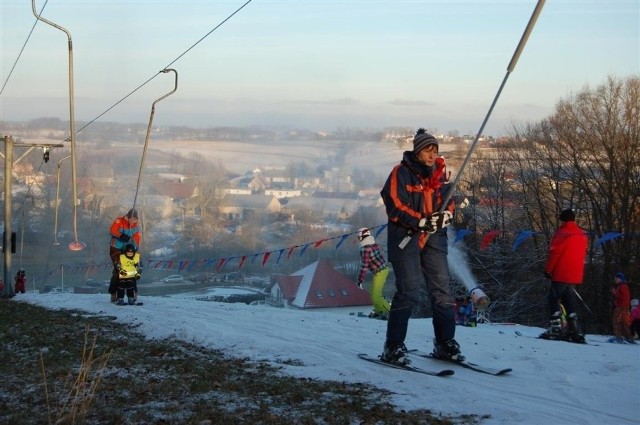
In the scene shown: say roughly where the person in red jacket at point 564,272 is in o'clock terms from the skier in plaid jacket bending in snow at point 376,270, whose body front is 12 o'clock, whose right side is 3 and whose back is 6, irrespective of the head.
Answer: The person in red jacket is roughly at 8 o'clock from the skier in plaid jacket bending in snow.

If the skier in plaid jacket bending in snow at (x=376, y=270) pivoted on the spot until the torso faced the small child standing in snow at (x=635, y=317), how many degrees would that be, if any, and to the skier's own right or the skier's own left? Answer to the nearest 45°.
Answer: approximately 180°

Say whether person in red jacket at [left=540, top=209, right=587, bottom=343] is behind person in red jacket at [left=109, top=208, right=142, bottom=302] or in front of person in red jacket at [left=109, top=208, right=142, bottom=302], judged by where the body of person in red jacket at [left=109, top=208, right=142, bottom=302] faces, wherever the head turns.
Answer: in front

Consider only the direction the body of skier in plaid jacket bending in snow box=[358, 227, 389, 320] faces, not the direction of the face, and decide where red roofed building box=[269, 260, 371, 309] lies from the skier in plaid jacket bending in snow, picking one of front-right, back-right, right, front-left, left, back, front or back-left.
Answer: right

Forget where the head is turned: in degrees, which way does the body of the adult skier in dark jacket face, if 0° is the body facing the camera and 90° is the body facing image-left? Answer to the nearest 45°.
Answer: approximately 315°

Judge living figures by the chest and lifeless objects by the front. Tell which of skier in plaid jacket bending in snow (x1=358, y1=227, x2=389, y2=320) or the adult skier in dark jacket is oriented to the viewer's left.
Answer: the skier in plaid jacket bending in snow

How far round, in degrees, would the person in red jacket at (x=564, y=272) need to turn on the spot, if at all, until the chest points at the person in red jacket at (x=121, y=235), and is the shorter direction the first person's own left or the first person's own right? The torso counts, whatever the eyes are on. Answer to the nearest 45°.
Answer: approximately 45° to the first person's own left

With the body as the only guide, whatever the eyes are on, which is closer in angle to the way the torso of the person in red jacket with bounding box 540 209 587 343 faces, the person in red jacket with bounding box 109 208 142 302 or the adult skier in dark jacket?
the person in red jacket

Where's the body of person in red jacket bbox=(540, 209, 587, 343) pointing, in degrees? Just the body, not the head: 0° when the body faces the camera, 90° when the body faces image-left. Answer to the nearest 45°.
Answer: approximately 135°

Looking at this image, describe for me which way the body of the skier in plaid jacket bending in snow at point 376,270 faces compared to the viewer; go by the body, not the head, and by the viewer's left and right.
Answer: facing to the left of the viewer
